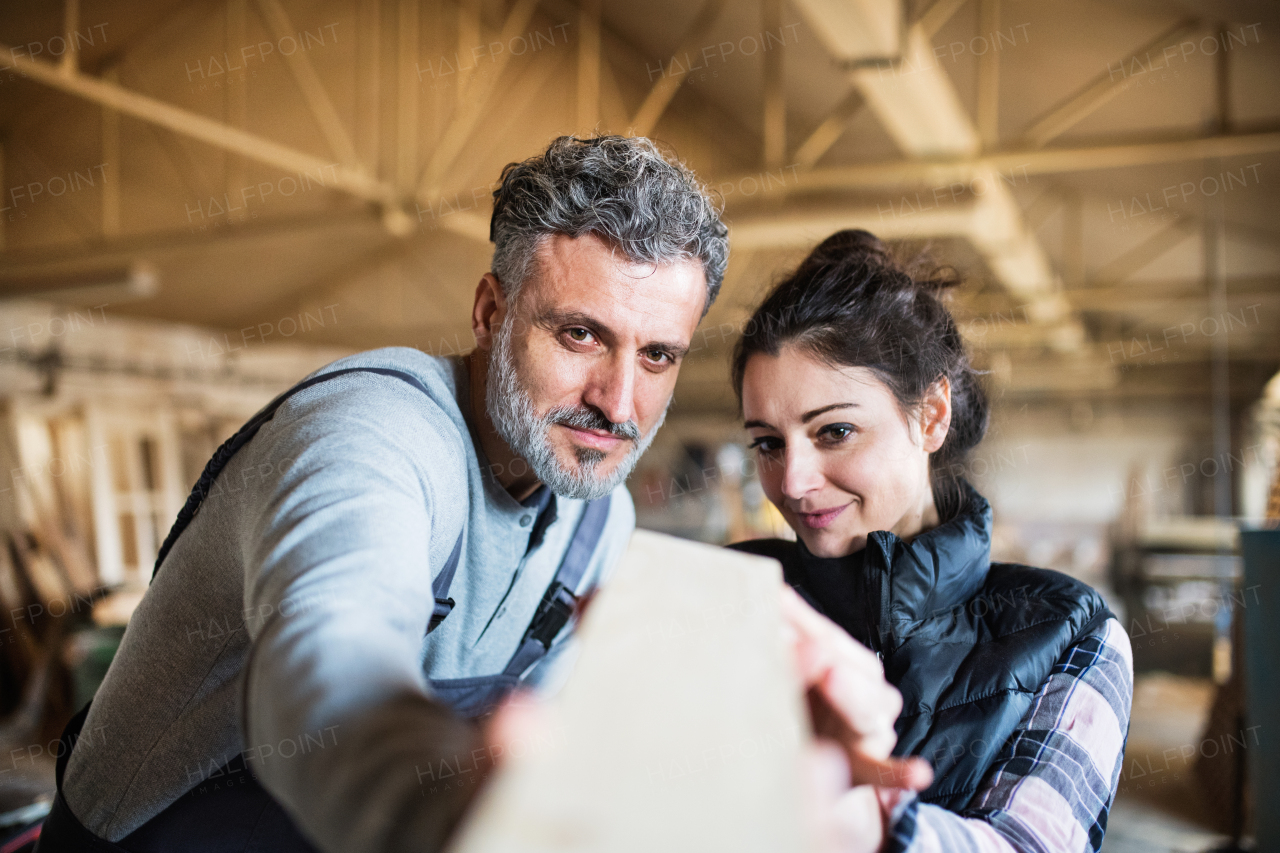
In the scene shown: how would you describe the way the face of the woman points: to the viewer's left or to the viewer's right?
to the viewer's left

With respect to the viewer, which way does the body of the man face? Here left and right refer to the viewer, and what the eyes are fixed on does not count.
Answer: facing the viewer and to the right of the viewer

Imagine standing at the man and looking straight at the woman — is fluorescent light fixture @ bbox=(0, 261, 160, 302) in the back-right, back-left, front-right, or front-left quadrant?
back-left

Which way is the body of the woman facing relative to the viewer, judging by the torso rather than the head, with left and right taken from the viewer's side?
facing the viewer and to the left of the viewer

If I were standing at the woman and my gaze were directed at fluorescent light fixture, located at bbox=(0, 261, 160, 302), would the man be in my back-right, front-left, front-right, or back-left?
front-left

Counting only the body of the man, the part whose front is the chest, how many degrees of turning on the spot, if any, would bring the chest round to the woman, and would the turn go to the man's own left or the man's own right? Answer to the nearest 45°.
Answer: approximately 45° to the man's own left

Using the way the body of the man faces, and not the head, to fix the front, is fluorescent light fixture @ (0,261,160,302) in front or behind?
behind

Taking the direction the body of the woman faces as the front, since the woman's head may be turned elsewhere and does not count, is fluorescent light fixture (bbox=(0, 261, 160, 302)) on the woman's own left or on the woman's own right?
on the woman's own right

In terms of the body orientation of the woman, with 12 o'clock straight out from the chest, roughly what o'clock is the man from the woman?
The man is roughly at 1 o'clock from the woman.

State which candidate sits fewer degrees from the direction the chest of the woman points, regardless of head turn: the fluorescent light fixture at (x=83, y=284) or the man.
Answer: the man

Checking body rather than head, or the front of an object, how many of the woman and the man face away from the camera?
0

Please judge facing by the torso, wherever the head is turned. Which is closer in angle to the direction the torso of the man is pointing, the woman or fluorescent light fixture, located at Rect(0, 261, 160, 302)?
the woman
